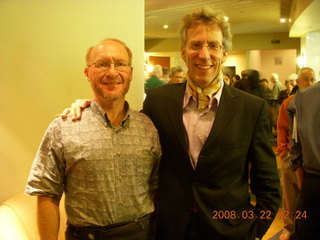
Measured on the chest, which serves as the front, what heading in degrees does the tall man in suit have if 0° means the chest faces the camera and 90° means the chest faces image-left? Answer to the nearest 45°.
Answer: approximately 0°

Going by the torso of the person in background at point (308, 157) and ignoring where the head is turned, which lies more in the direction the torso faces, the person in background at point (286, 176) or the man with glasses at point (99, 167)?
the person in background

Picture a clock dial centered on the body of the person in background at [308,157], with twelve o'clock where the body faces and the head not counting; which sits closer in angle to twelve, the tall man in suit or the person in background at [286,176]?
the person in background

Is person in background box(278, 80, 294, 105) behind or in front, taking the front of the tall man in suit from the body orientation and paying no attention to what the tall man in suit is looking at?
behind

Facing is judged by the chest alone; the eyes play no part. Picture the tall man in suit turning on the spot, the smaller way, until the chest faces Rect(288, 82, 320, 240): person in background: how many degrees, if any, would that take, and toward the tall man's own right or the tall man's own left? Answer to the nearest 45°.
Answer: approximately 135° to the tall man's own left
